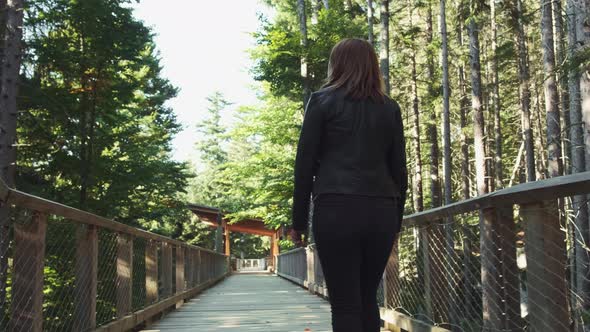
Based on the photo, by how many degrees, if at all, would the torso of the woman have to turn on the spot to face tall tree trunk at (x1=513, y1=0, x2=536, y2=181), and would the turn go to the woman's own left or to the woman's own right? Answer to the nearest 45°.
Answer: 0° — they already face it

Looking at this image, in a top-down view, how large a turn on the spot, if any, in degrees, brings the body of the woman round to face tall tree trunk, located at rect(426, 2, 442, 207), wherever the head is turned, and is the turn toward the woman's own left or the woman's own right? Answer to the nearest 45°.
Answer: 0° — they already face it

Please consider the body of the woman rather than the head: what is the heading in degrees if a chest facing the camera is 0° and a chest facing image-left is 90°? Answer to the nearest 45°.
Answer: approximately 180°

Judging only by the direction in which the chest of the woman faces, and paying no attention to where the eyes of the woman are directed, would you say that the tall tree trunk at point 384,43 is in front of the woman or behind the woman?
in front

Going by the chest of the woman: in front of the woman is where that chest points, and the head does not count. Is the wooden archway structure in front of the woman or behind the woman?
in front

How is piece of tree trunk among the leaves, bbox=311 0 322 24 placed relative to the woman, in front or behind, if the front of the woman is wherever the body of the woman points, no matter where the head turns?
in front

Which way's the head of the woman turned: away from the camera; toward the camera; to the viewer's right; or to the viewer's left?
away from the camera
